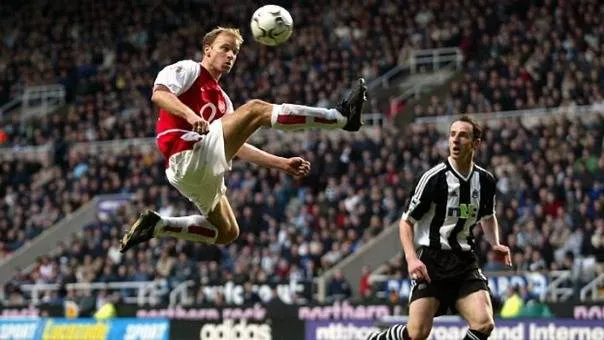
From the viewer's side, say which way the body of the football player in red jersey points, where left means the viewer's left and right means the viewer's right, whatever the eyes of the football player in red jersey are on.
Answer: facing the viewer and to the right of the viewer

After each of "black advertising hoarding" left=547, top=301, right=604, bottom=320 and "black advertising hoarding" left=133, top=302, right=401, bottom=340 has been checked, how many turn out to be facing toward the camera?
2

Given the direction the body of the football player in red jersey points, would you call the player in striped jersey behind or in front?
in front

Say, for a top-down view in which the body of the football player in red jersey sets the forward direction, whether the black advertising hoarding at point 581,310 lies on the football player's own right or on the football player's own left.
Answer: on the football player's own left

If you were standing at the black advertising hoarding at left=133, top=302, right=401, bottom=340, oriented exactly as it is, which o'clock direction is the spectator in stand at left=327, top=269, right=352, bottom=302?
The spectator in stand is roughly at 7 o'clock from the black advertising hoarding.

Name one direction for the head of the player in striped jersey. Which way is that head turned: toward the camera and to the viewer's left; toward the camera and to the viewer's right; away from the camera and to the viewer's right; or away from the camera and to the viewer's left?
toward the camera and to the viewer's left

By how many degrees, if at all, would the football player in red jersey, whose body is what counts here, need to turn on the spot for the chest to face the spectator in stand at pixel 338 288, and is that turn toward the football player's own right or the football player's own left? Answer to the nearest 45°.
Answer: approximately 135° to the football player's own left

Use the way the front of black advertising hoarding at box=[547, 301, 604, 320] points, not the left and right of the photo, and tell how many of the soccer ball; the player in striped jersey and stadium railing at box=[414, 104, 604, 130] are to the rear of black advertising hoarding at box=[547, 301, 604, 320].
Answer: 1

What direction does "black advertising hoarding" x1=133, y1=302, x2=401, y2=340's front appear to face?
toward the camera

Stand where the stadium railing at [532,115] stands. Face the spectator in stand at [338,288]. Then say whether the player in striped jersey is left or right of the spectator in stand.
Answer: left

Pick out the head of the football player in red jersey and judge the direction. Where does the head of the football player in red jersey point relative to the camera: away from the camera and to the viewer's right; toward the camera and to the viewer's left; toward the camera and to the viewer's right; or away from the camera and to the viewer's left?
toward the camera and to the viewer's right

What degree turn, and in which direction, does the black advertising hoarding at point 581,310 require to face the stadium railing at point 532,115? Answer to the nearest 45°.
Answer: approximately 180°

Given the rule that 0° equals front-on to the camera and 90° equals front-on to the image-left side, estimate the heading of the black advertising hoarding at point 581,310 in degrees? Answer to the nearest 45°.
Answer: approximately 0°

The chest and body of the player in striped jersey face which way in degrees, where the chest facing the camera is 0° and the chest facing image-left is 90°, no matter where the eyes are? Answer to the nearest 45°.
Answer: approximately 315°
